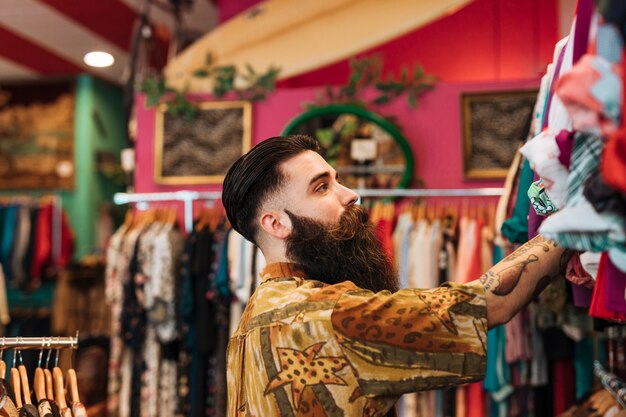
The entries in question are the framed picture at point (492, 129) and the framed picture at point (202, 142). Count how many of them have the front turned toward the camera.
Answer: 2

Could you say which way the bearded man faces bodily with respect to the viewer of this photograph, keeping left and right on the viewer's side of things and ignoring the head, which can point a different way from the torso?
facing to the right of the viewer

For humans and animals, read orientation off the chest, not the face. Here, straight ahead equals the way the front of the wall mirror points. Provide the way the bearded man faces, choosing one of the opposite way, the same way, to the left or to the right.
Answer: to the left

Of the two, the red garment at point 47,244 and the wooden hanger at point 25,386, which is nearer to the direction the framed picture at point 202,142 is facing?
the wooden hanger

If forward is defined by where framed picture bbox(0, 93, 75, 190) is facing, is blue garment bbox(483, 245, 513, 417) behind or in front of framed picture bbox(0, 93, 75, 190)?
in front

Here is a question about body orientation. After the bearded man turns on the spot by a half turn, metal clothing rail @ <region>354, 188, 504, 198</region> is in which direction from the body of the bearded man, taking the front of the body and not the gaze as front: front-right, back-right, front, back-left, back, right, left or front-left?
right

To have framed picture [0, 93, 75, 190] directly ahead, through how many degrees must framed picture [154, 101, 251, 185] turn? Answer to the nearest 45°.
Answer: approximately 135° to its right

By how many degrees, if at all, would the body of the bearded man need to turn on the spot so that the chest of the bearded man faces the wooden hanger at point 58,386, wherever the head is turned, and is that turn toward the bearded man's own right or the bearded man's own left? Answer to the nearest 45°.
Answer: approximately 180°

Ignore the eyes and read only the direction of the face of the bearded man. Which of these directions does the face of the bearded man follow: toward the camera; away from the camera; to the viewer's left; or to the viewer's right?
to the viewer's right

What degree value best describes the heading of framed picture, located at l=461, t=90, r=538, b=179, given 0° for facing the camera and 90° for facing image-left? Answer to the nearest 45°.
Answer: approximately 0°

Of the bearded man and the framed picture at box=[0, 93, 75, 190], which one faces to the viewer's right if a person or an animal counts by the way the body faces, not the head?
the bearded man

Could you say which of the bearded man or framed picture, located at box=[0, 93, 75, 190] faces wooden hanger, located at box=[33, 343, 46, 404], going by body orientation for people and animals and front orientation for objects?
the framed picture
